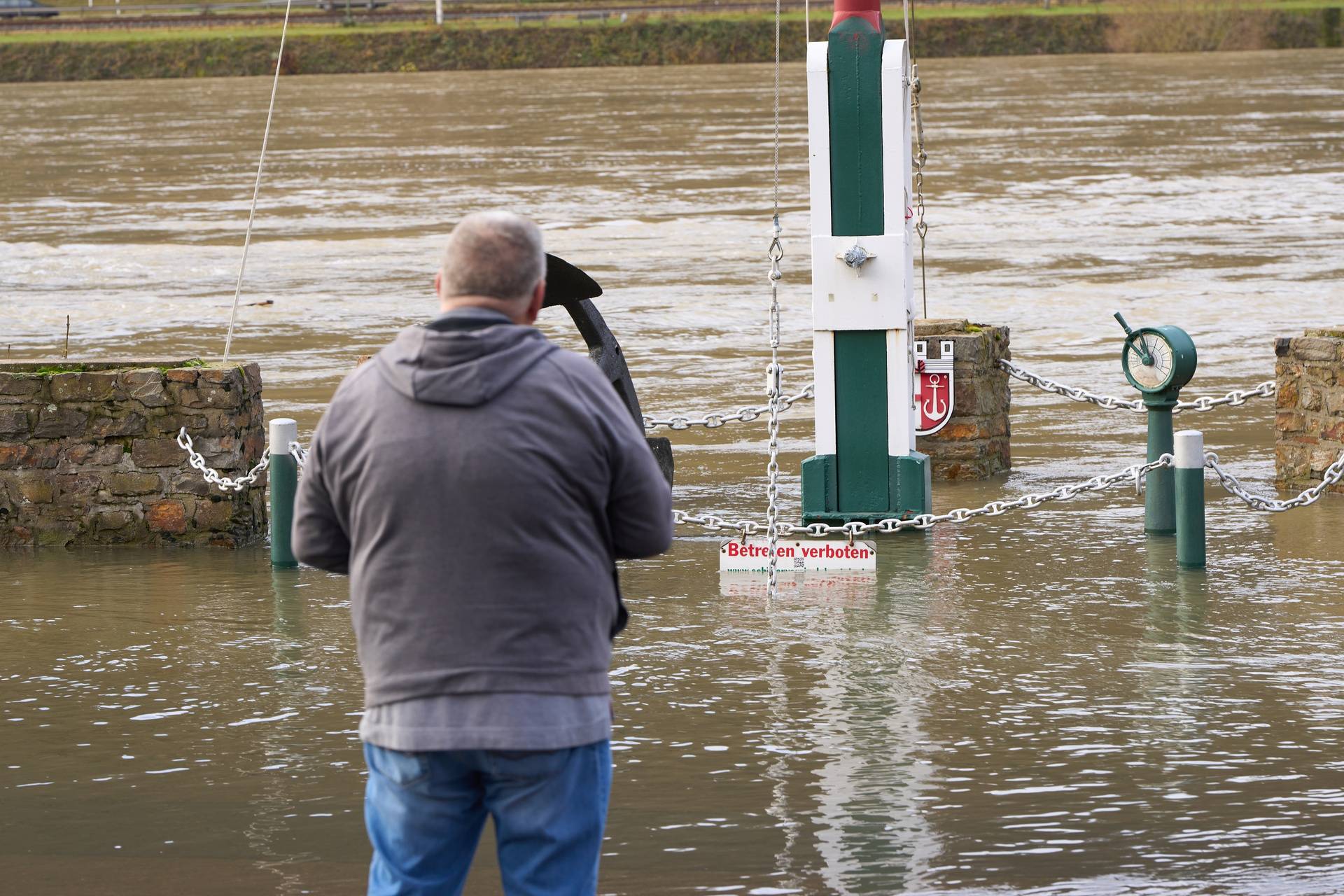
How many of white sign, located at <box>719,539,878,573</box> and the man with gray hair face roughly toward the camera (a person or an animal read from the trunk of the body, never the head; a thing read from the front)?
1

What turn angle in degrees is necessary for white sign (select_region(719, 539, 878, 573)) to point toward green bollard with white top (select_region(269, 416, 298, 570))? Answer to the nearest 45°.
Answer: approximately 90° to its right

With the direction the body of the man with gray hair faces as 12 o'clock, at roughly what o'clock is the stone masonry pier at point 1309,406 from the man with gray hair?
The stone masonry pier is roughly at 1 o'clock from the man with gray hair.

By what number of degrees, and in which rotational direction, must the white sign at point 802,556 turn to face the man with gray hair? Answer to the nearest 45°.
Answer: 0° — it already faces them

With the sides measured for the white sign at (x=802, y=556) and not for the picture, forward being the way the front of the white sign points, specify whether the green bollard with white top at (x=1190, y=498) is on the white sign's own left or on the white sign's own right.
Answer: on the white sign's own left

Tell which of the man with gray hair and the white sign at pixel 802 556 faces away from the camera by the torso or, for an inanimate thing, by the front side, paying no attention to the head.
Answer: the man with gray hair

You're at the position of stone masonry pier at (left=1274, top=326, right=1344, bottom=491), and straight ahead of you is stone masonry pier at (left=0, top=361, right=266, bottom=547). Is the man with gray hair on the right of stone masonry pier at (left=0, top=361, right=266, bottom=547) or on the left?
left

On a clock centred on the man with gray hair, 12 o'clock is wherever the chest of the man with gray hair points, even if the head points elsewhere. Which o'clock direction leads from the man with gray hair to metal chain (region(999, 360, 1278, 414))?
The metal chain is roughly at 1 o'clock from the man with gray hair.

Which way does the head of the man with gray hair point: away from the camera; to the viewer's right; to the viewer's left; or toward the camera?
away from the camera

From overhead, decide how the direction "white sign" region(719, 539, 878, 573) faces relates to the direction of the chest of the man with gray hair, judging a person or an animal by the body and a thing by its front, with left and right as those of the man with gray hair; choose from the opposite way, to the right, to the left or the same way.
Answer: the opposite way

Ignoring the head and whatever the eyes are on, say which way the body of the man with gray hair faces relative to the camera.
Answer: away from the camera

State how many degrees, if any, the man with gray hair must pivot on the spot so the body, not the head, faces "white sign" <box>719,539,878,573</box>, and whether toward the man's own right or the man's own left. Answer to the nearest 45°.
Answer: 0° — they already face it
